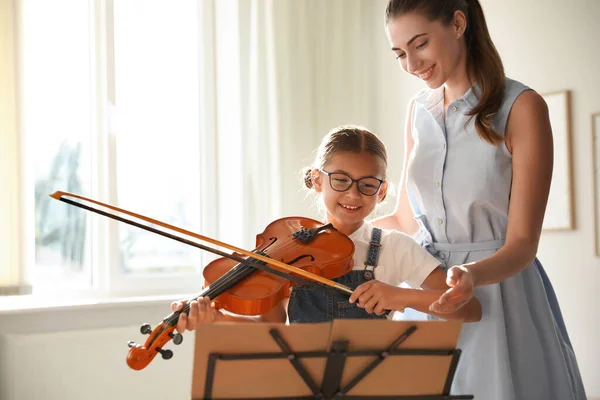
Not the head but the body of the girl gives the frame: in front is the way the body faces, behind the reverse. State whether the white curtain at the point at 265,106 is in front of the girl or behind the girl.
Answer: behind

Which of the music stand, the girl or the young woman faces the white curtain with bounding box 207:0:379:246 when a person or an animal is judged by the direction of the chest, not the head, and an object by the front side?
the music stand

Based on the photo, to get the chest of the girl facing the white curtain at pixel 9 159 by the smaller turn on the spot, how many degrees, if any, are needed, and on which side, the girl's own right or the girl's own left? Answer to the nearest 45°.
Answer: approximately 135° to the girl's own right

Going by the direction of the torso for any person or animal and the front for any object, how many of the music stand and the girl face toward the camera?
1

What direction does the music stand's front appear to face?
away from the camera

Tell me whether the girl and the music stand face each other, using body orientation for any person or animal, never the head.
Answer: yes

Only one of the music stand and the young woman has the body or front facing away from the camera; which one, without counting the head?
the music stand
